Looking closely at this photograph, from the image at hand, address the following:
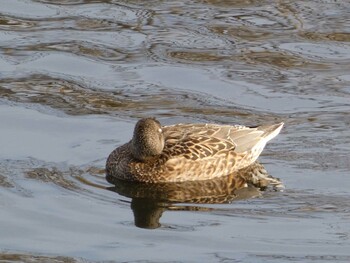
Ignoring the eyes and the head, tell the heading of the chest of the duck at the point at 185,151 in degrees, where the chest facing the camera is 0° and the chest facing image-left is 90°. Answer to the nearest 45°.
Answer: approximately 90°
